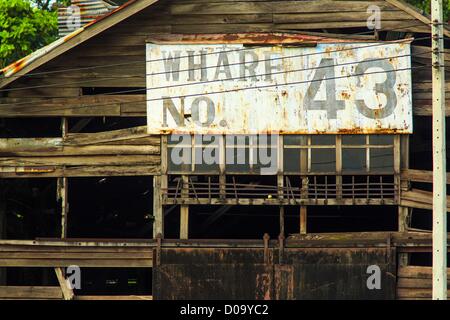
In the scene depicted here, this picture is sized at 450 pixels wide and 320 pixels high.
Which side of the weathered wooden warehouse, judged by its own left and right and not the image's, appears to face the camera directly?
front

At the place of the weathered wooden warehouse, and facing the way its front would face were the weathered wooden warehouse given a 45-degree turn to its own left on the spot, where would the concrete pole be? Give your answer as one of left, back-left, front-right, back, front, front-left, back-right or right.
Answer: front
